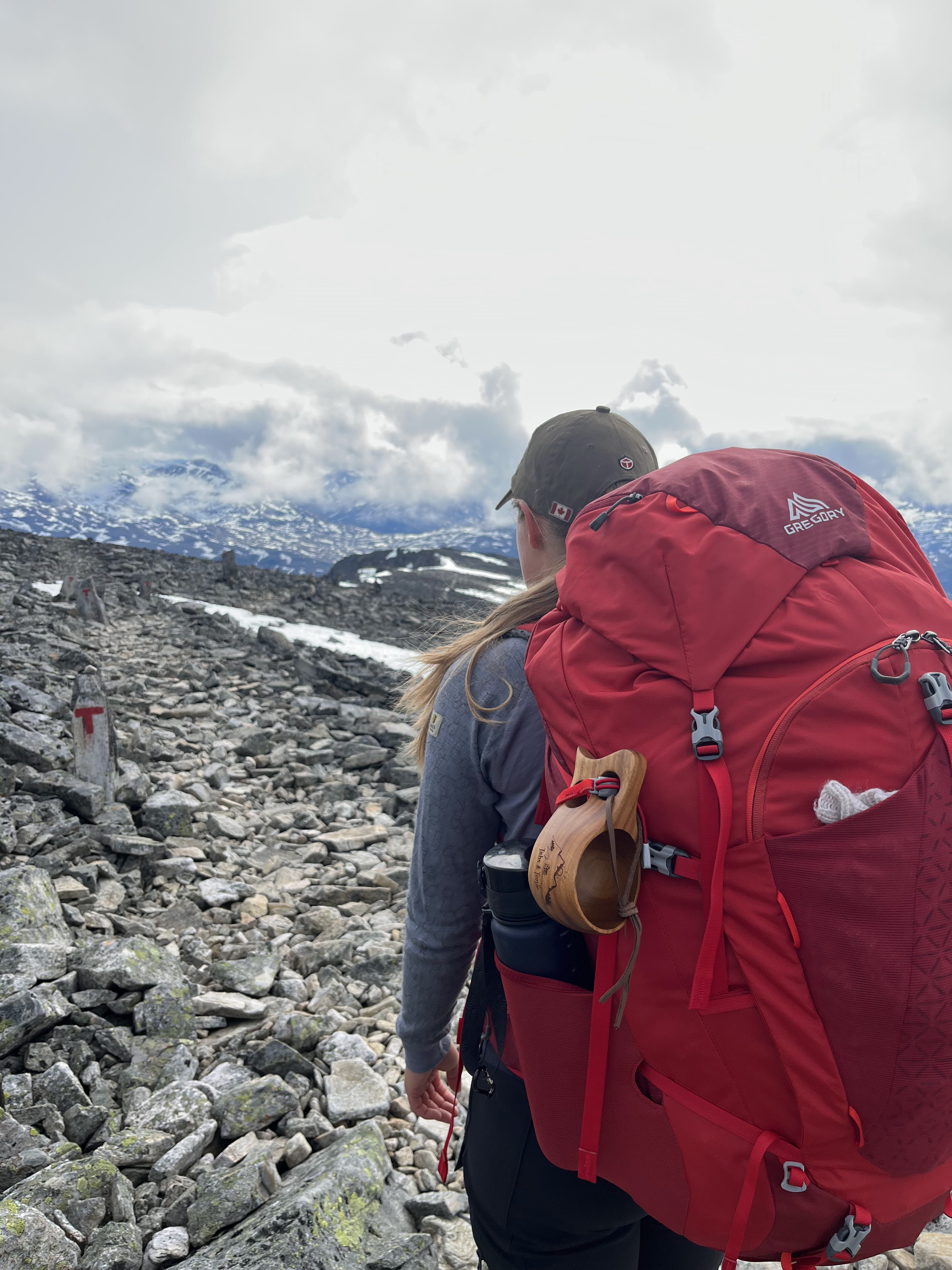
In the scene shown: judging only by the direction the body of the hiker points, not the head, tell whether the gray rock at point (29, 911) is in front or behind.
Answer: in front

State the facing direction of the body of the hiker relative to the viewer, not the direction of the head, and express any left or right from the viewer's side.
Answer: facing away from the viewer and to the left of the viewer

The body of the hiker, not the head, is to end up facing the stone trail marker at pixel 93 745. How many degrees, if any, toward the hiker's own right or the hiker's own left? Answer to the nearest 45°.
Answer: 0° — they already face it

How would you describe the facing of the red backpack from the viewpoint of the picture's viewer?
facing the viewer and to the right of the viewer

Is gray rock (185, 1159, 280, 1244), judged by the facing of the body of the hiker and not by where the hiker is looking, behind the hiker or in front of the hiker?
in front
